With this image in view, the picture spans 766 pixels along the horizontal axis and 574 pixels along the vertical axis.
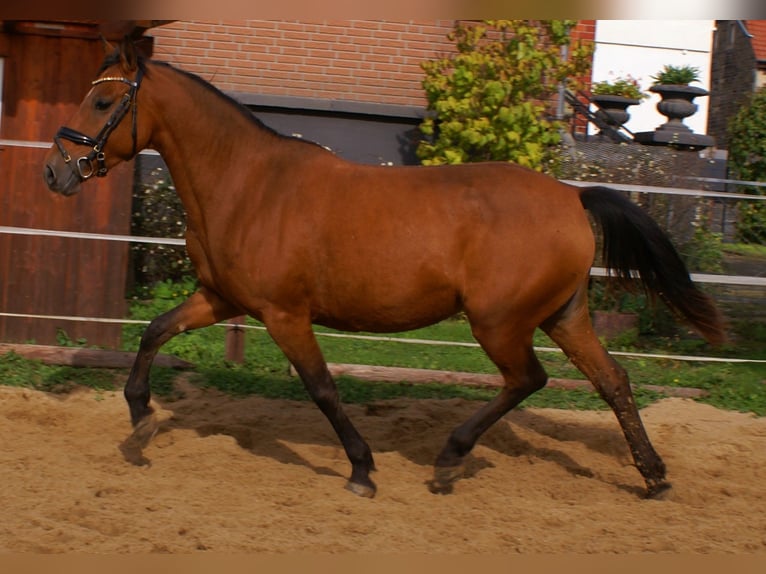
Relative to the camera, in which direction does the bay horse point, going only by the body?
to the viewer's left

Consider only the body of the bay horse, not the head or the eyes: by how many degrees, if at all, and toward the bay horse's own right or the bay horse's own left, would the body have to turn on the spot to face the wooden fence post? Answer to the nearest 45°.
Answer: approximately 90° to the bay horse's own right

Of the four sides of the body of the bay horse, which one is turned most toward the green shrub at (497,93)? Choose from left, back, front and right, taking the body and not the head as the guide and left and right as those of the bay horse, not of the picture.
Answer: right

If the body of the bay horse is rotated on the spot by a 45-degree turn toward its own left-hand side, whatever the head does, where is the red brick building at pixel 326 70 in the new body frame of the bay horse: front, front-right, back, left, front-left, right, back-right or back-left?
back-right
